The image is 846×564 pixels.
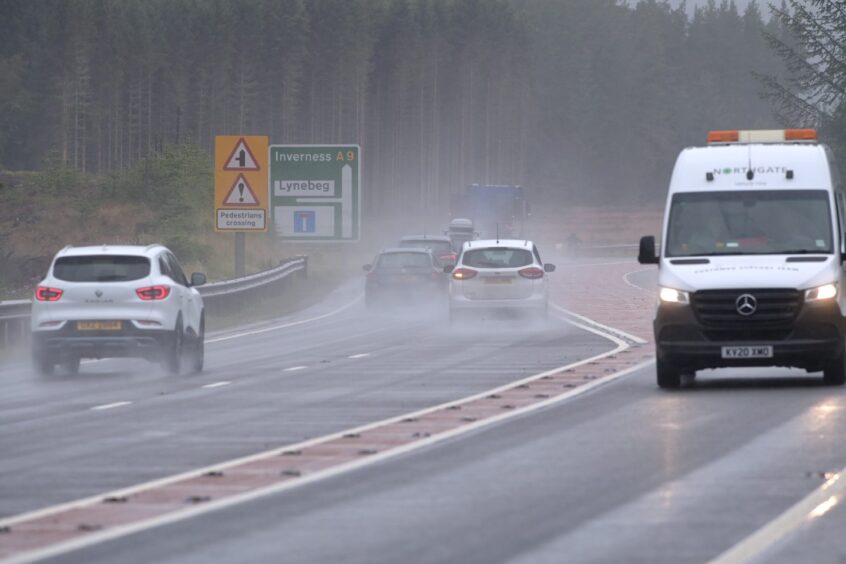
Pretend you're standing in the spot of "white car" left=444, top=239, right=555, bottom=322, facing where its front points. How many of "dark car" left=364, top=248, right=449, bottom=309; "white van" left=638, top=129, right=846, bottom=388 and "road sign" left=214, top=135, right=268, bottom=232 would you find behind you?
1

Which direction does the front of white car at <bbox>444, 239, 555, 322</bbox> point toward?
away from the camera

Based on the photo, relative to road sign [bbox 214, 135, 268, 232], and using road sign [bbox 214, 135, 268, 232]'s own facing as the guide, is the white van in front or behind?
in front

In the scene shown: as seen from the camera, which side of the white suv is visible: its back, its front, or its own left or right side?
back

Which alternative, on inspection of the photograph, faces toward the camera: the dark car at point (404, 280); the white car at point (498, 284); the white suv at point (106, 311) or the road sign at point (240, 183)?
the road sign

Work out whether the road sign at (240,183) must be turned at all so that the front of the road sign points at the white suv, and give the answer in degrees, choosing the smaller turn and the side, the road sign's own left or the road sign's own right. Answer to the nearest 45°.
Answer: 0° — it already faces it

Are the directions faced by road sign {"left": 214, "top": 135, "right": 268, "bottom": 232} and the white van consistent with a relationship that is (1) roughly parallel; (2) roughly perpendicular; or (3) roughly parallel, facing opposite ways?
roughly parallel

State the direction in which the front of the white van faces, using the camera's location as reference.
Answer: facing the viewer

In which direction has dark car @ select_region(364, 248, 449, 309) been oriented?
away from the camera

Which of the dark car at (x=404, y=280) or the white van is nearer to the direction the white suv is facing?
the dark car

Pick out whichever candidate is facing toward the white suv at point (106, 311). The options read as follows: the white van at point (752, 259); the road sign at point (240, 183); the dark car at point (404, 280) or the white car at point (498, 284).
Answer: the road sign

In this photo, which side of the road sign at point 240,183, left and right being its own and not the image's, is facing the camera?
front

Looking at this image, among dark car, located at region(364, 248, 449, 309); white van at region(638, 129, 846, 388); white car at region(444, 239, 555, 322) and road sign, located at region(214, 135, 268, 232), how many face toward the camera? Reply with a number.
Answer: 2

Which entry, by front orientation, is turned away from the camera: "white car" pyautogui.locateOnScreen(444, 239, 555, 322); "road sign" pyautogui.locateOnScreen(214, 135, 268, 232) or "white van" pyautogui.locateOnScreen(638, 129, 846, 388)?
the white car

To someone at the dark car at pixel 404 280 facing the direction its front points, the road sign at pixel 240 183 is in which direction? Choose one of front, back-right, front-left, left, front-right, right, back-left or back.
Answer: left
